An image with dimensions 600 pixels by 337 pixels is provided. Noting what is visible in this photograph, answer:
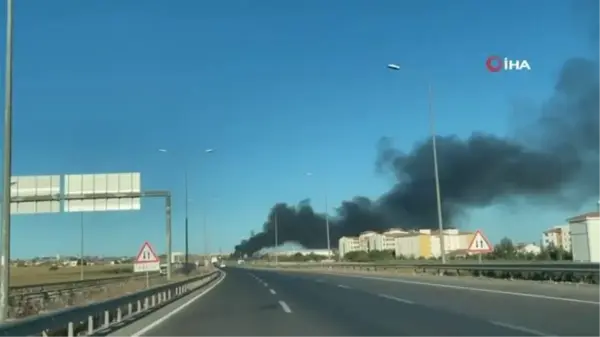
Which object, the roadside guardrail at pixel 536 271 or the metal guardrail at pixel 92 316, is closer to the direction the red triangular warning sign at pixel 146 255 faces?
the metal guardrail

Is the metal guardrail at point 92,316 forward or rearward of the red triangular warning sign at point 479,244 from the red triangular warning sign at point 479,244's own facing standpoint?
forward

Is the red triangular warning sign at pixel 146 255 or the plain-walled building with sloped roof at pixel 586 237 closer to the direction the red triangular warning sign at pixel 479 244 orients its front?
the red triangular warning sign

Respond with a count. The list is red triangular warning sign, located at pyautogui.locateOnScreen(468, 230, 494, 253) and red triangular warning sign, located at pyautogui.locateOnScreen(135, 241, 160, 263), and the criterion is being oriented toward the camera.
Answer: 2

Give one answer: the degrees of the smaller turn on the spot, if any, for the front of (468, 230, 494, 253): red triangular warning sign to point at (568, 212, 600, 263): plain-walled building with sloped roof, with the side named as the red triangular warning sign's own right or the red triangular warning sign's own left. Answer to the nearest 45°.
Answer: approximately 135° to the red triangular warning sign's own left

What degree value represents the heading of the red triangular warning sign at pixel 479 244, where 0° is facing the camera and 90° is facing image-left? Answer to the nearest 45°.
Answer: approximately 0°

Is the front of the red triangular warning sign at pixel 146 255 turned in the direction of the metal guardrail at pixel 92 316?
yes

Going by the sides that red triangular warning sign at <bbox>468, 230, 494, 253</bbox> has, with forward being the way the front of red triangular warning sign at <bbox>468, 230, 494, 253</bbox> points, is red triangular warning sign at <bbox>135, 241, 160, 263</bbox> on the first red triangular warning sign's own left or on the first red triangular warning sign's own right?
on the first red triangular warning sign's own right

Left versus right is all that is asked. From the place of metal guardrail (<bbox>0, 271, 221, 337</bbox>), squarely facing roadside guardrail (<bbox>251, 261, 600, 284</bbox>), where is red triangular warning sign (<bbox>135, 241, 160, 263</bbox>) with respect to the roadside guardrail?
left

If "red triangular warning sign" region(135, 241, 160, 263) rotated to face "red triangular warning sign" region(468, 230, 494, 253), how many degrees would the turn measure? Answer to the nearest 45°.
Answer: approximately 90° to its left

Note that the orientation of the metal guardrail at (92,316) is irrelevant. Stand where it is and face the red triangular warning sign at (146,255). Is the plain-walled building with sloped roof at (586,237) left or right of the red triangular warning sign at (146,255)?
right
